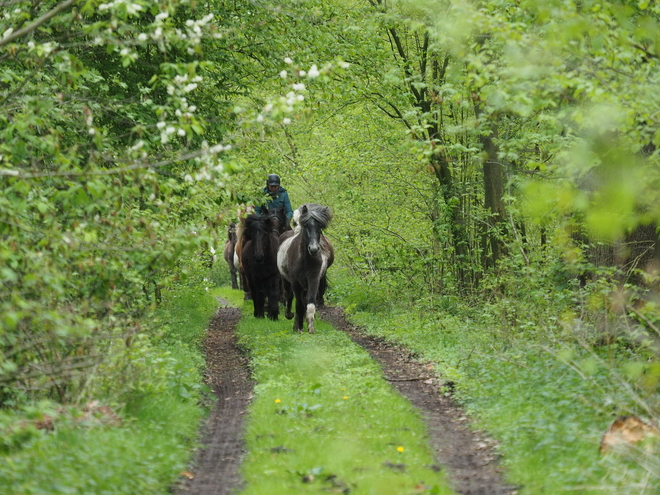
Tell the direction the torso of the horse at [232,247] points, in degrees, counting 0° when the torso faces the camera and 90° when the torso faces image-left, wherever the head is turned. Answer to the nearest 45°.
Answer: approximately 0°

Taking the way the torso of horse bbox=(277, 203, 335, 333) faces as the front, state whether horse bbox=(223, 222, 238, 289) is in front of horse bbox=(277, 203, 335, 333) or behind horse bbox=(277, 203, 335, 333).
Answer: behind

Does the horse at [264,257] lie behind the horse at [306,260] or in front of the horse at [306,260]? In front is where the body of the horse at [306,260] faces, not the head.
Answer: behind

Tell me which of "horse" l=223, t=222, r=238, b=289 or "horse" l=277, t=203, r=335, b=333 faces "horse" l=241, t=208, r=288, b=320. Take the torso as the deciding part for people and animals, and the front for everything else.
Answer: "horse" l=223, t=222, r=238, b=289
